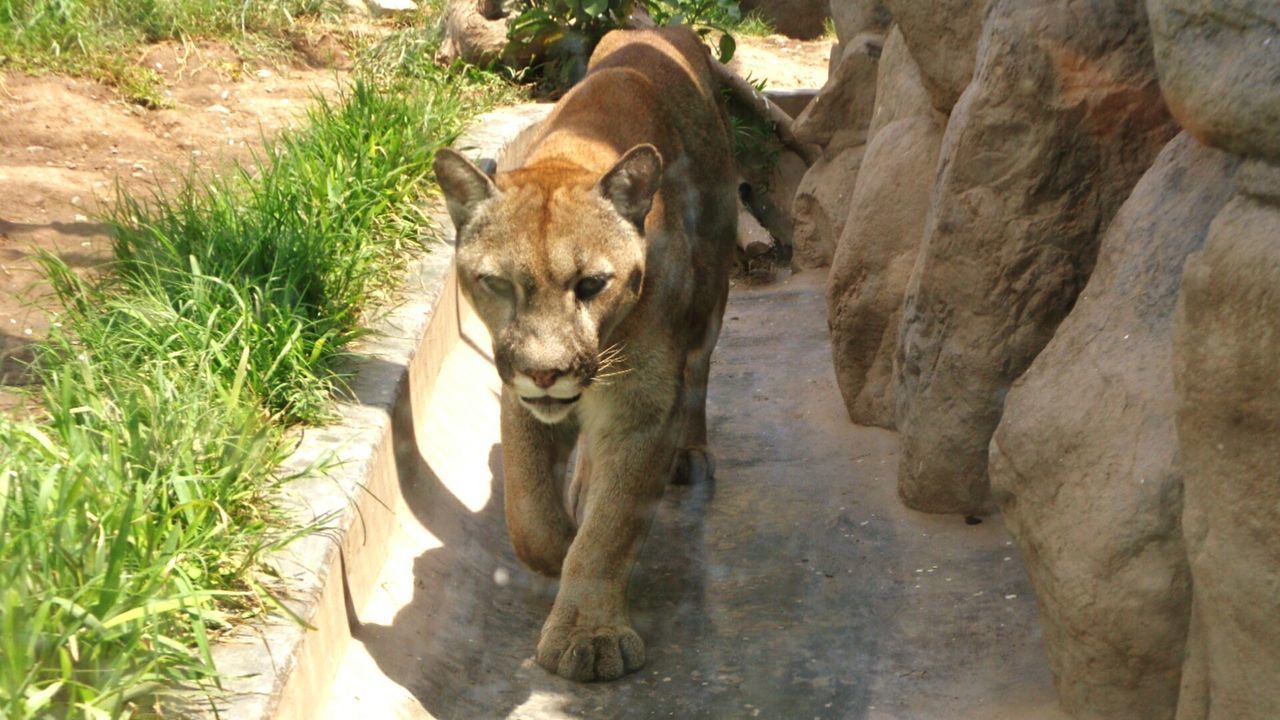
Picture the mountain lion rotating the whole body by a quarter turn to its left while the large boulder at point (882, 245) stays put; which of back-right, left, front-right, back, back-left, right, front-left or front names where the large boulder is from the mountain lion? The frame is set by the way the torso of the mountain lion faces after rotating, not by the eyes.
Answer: front-left

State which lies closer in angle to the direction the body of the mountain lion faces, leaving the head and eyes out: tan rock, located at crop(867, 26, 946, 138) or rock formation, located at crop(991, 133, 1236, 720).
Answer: the rock formation

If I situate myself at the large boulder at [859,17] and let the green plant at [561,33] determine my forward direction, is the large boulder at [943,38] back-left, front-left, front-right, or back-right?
back-left

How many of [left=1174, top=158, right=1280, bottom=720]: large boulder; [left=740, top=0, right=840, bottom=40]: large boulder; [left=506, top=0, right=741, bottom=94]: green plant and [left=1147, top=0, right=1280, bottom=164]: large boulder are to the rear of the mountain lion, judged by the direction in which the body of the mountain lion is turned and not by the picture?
2

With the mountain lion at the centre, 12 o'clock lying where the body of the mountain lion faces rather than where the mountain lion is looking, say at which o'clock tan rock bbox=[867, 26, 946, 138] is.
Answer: The tan rock is roughly at 7 o'clock from the mountain lion.

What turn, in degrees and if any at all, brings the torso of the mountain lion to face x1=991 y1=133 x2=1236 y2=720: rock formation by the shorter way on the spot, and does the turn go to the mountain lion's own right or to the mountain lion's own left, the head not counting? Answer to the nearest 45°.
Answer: approximately 45° to the mountain lion's own left

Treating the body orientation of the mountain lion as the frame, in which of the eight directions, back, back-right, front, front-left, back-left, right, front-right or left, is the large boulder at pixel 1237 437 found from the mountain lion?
front-left

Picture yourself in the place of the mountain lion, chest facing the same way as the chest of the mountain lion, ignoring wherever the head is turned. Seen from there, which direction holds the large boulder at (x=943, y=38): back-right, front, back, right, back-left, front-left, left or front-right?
back-left

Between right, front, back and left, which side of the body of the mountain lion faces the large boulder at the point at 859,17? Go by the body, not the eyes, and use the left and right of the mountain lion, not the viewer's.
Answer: back

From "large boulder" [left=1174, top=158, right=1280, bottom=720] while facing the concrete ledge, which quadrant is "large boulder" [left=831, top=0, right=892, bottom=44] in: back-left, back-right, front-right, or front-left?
front-right

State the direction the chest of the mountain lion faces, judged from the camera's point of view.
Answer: toward the camera

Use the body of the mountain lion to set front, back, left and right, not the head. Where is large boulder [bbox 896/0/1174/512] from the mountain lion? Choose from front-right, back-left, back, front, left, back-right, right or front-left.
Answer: left
